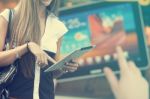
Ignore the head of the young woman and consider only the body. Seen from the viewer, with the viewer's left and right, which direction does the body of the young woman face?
facing the viewer and to the right of the viewer

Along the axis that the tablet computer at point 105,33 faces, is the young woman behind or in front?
in front

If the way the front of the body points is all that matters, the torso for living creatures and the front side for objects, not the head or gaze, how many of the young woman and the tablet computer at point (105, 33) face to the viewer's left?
0

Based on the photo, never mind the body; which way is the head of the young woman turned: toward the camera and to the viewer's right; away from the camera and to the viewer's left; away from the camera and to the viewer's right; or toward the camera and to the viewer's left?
toward the camera and to the viewer's right
